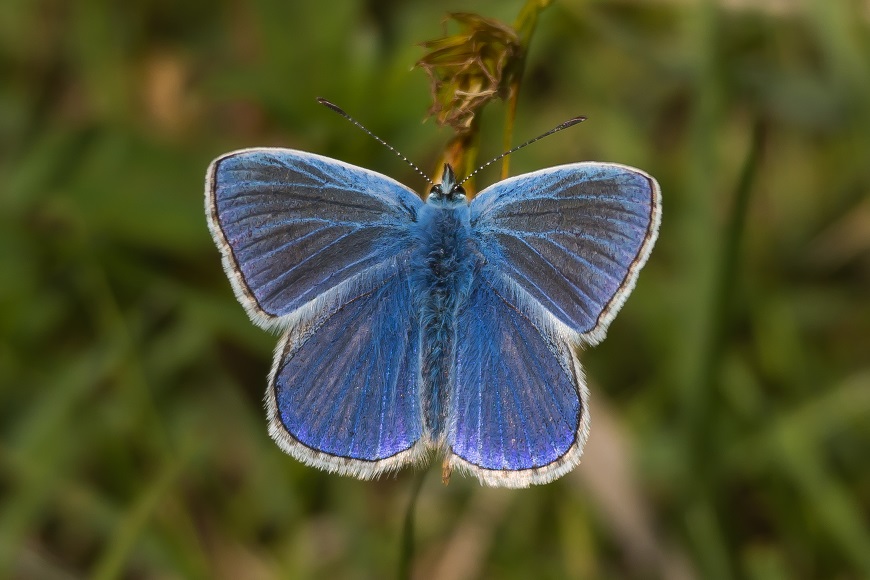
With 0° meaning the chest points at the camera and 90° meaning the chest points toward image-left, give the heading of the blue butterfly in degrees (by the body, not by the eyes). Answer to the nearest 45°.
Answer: approximately 180°
